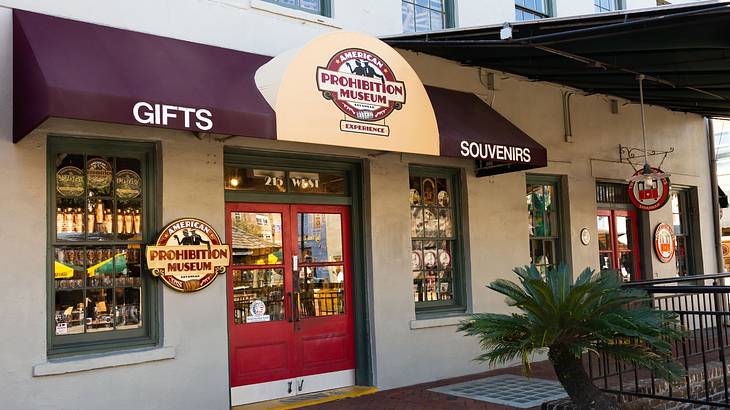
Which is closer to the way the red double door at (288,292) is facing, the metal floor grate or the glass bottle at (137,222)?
the metal floor grate

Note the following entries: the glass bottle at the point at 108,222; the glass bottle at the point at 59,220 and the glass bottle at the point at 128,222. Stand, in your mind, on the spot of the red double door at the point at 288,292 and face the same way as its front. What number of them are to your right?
3

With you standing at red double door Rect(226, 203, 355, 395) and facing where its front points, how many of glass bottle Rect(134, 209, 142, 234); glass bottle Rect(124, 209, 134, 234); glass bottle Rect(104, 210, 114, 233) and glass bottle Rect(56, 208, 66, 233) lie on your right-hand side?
4

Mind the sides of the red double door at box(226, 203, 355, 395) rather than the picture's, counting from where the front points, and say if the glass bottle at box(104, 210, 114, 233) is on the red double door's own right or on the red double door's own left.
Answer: on the red double door's own right

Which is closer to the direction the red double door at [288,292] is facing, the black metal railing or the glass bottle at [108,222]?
the black metal railing

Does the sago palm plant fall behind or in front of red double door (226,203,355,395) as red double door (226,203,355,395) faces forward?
in front

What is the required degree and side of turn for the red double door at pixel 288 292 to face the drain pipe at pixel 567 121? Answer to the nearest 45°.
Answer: approximately 90° to its left

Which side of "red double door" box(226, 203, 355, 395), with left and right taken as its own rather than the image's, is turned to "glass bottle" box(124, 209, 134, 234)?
right

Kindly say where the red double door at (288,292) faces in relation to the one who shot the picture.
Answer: facing the viewer and to the right of the viewer

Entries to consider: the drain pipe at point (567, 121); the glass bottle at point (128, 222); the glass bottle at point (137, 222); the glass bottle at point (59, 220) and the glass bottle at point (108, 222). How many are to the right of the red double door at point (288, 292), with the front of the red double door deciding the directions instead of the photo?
4
